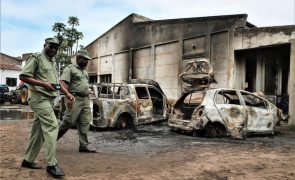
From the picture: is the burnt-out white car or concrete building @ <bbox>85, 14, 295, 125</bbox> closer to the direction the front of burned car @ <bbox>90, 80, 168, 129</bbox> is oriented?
the concrete building
